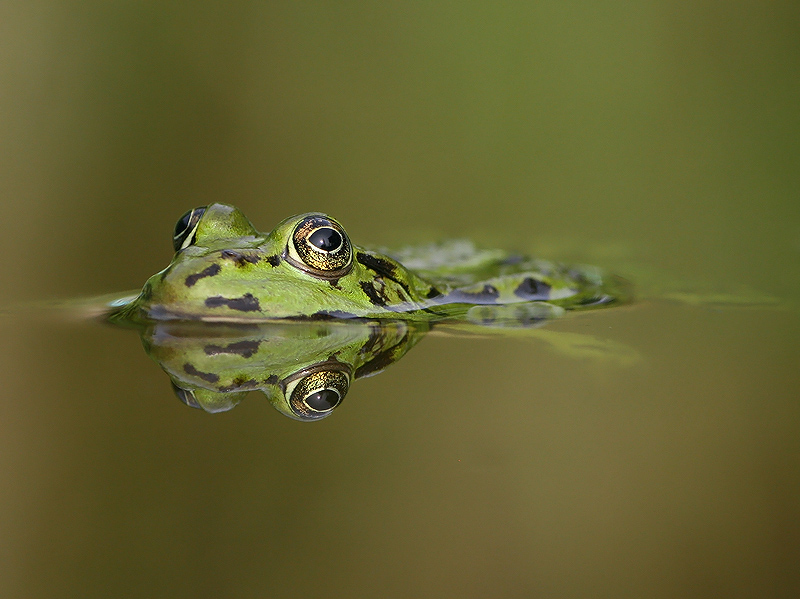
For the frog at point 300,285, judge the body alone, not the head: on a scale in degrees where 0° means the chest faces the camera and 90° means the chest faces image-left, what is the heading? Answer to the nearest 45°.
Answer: approximately 45°
